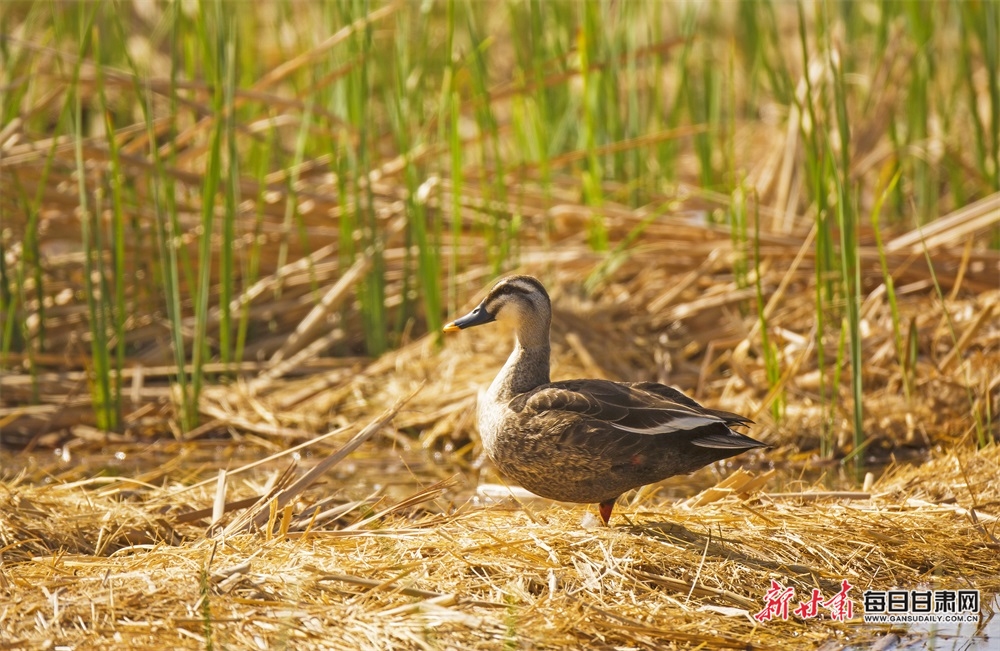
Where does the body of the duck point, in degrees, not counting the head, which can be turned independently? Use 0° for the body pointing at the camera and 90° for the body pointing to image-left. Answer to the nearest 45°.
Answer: approximately 90°
